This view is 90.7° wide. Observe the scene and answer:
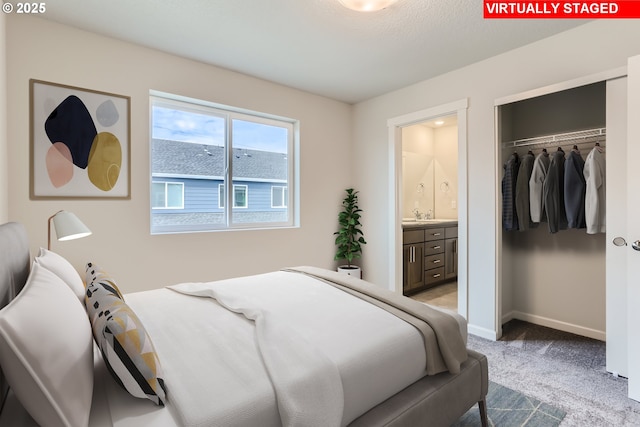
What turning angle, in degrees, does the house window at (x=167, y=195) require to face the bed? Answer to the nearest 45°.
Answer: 0° — it already faces it

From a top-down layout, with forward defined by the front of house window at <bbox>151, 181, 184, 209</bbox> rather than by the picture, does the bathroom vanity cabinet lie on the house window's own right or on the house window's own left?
on the house window's own left

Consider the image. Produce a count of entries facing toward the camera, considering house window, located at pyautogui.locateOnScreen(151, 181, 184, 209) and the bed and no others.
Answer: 1

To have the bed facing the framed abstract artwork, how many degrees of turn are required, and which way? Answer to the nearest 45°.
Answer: approximately 90° to its left

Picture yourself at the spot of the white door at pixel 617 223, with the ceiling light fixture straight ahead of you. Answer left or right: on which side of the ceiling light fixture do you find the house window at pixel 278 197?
right

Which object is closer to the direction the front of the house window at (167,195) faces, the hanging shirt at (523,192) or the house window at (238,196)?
the hanging shirt

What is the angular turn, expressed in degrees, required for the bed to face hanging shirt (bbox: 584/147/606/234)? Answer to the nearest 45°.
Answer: approximately 45° to its right

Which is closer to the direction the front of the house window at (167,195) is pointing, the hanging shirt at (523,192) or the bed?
the bed
